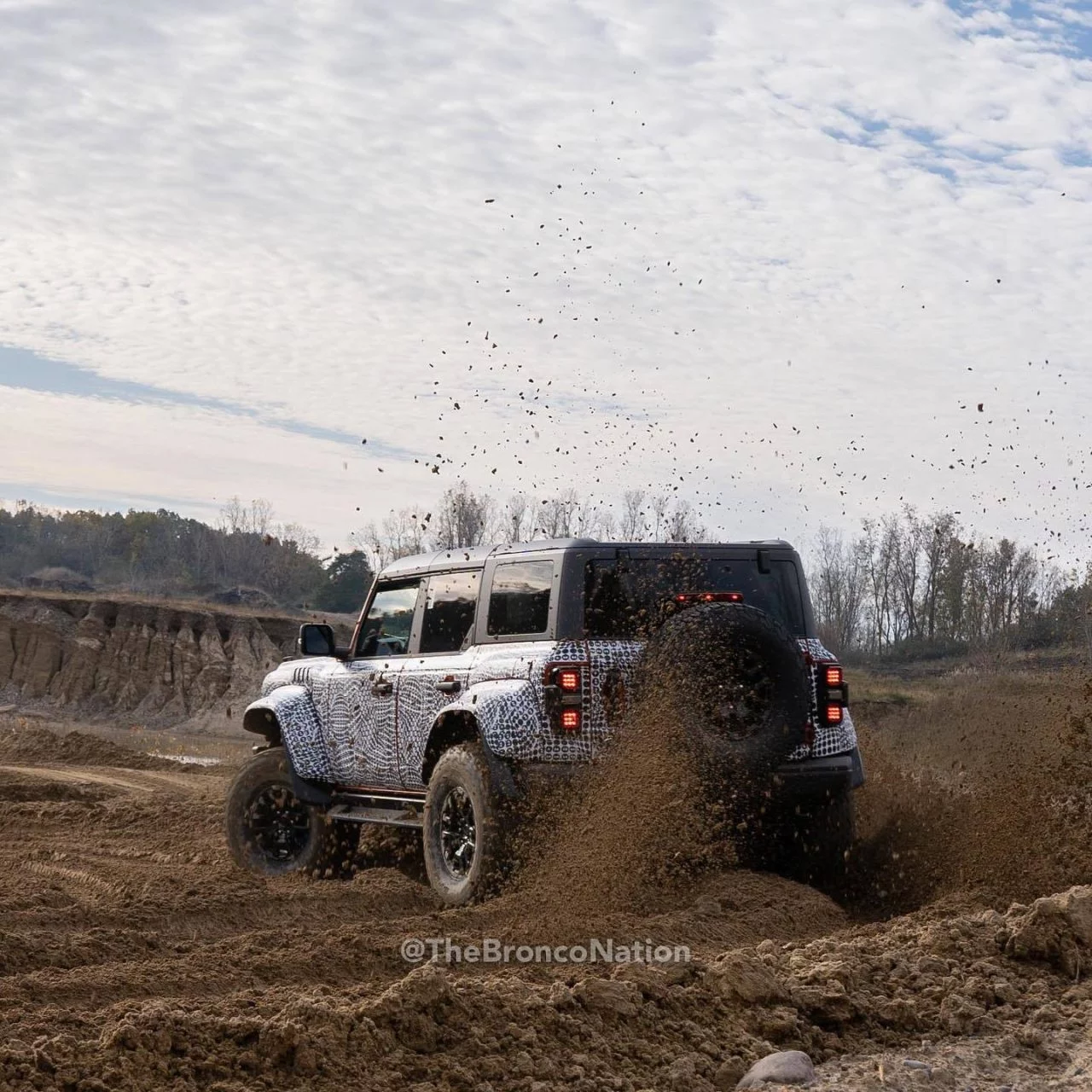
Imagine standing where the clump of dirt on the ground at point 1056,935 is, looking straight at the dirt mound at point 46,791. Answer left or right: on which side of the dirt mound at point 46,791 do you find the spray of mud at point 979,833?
right

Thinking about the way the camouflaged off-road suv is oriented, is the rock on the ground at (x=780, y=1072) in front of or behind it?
behind

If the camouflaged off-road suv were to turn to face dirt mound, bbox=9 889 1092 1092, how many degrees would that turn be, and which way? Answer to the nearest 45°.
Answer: approximately 135° to its left

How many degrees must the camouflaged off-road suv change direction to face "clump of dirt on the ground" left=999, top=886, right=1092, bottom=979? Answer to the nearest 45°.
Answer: approximately 180°

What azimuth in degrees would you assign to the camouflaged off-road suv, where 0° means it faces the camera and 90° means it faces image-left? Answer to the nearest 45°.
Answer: approximately 135°

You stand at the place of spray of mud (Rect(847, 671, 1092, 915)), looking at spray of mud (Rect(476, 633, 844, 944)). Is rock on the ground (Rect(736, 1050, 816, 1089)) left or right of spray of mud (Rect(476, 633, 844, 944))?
left
